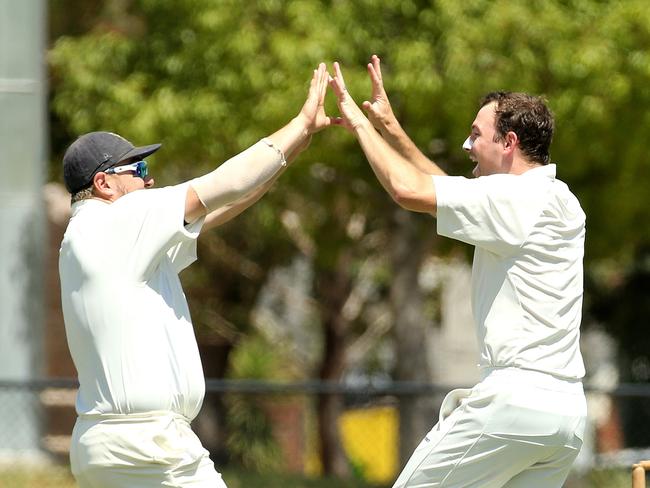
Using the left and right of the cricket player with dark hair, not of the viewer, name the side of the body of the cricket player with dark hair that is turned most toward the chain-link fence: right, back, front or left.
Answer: right

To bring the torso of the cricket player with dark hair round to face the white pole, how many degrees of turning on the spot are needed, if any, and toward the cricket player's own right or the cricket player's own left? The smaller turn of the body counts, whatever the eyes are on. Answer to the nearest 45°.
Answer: approximately 45° to the cricket player's own right

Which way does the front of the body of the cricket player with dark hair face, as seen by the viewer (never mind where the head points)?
to the viewer's left

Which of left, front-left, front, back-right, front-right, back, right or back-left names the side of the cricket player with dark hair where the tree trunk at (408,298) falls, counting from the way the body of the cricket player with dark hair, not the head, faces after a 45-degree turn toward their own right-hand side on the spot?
front-right

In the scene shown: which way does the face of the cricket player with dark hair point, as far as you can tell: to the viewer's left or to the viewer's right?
to the viewer's left

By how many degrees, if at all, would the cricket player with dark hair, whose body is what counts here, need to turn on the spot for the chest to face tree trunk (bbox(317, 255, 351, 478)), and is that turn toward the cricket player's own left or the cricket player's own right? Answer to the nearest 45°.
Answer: approximately 90° to the cricket player's own right
